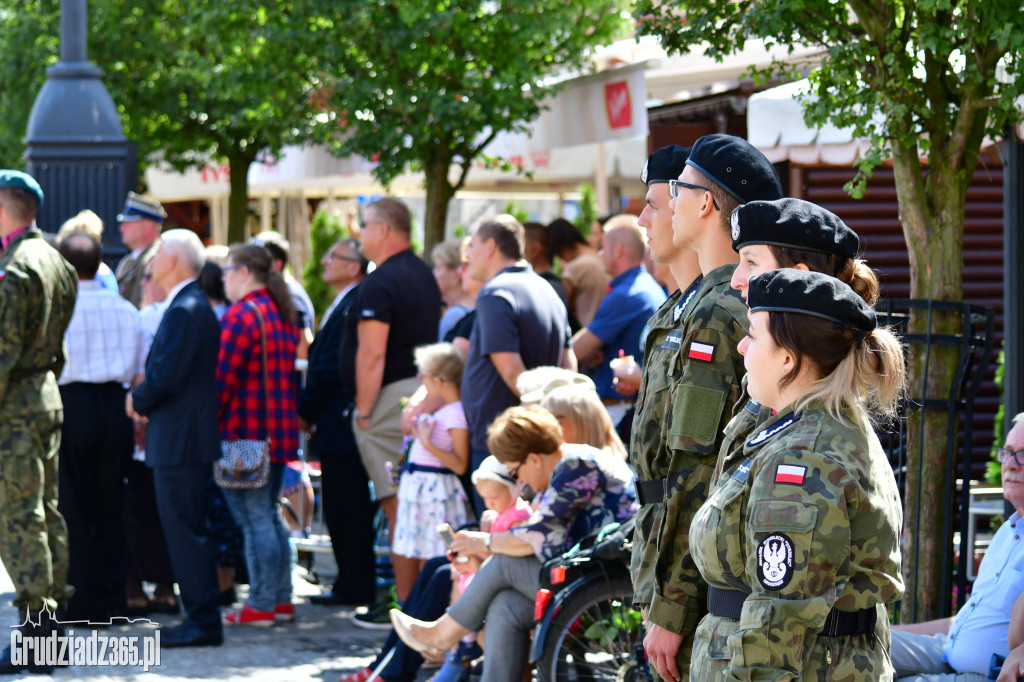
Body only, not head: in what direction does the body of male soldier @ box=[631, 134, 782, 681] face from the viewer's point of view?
to the viewer's left

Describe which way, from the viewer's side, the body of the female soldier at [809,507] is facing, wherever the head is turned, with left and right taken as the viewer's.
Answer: facing to the left of the viewer

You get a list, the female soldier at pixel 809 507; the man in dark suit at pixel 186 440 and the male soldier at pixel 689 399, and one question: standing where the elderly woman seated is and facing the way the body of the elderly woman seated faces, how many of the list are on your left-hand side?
2

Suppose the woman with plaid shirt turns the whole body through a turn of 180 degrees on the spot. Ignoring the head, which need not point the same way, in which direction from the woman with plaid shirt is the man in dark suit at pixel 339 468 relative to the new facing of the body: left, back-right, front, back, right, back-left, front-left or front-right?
front-left

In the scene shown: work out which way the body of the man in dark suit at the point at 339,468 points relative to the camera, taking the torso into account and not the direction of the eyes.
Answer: to the viewer's left

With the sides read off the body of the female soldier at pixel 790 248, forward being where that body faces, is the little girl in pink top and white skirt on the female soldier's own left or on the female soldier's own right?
on the female soldier's own right

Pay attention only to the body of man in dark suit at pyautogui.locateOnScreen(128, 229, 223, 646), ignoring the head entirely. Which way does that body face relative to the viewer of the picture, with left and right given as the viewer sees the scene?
facing to the left of the viewer

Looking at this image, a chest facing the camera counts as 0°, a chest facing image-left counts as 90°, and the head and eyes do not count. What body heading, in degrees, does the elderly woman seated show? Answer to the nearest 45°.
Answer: approximately 90°

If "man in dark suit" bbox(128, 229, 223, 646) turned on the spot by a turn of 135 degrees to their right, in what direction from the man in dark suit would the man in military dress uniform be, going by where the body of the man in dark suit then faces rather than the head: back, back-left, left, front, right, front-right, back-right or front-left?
front-left

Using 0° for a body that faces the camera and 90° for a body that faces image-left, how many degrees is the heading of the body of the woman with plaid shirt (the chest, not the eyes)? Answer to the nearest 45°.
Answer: approximately 90°

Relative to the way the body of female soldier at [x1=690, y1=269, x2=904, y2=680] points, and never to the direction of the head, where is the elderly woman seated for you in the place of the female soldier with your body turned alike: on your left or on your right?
on your right

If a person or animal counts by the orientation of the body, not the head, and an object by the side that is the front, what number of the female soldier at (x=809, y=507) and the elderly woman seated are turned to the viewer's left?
2

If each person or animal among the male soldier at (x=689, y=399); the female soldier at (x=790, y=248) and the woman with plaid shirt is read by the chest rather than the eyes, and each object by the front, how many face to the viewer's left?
3

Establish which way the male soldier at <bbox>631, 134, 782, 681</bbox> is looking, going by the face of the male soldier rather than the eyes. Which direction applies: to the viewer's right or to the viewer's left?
to the viewer's left

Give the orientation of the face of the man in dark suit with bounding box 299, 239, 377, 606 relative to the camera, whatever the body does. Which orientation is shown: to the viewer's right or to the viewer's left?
to the viewer's left
